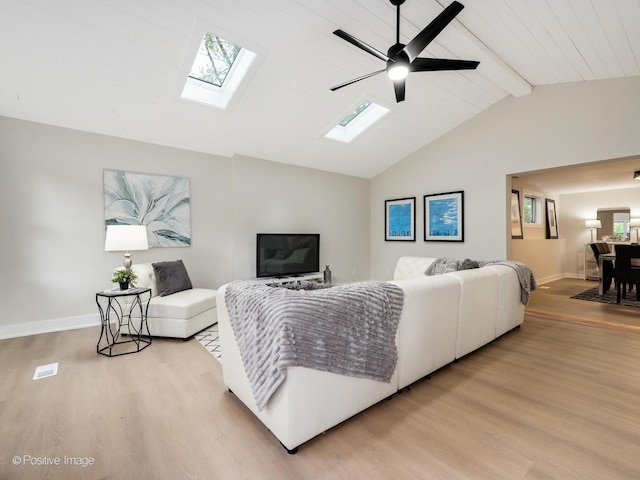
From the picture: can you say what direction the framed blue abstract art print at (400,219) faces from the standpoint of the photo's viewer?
facing the viewer and to the left of the viewer

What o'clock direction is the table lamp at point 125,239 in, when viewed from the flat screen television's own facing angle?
The table lamp is roughly at 3 o'clock from the flat screen television.

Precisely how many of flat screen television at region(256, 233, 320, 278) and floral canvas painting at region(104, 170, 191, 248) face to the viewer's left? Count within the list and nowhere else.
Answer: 0

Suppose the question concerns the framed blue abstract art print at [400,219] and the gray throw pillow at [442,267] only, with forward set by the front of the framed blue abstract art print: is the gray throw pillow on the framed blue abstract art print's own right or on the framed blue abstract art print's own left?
on the framed blue abstract art print's own left

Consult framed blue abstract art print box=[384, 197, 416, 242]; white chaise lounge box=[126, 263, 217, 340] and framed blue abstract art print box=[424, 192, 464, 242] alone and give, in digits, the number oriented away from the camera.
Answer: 0

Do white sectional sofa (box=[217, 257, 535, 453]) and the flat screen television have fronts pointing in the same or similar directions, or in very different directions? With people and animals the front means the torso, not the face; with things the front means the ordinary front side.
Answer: very different directions

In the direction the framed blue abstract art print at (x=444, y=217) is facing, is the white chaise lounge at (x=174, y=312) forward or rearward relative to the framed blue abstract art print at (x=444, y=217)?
forward

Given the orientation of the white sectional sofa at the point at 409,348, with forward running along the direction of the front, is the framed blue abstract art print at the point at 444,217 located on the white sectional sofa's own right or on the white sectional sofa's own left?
on the white sectional sofa's own right

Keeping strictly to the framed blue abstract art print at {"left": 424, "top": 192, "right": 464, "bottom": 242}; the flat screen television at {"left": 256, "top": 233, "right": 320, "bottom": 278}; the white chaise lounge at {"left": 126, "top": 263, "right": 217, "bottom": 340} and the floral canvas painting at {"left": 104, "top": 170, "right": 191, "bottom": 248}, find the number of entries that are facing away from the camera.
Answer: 0

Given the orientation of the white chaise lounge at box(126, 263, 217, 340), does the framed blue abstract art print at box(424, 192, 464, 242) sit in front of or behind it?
in front

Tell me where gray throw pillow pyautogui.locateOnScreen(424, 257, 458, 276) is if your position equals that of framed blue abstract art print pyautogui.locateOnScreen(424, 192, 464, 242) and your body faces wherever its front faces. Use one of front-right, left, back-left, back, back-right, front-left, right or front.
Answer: front-left

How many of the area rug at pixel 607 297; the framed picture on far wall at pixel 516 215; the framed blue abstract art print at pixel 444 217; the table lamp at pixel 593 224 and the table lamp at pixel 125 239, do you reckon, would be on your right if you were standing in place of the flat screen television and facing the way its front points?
1

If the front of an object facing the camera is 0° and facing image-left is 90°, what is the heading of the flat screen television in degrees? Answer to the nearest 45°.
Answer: approximately 315°
